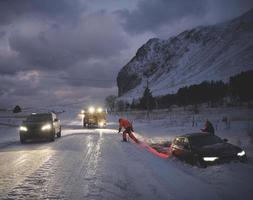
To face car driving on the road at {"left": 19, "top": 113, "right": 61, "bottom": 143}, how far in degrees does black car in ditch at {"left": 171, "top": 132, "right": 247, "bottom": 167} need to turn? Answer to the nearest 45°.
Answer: approximately 180°

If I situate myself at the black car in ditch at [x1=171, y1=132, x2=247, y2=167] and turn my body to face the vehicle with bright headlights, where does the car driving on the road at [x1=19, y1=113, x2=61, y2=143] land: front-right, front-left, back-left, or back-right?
front-left

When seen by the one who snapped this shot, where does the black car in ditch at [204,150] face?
facing the viewer and to the right of the viewer

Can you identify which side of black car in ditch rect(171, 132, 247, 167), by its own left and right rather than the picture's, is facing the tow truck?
back
